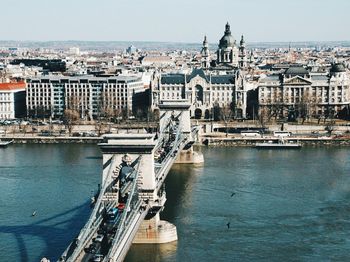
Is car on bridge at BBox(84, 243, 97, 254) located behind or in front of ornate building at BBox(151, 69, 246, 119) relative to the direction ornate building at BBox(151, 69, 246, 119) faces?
in front

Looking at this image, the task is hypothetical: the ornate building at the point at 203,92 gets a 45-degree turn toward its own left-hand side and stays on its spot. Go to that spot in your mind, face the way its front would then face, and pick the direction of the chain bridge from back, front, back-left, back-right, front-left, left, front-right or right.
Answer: front-right

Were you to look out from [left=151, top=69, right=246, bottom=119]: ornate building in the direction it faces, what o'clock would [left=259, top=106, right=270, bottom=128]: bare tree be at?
The bare tree is roughly at 10 o'clock from the ornate building.

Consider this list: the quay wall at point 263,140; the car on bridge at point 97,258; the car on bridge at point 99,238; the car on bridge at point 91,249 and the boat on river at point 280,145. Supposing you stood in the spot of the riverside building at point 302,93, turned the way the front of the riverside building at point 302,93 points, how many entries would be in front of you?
5

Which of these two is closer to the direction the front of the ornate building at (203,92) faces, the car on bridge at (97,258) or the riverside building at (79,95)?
the car on bridge

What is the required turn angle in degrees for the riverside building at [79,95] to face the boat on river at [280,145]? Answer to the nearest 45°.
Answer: approximately 45° to its left

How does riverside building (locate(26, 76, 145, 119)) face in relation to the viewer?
toward the camera

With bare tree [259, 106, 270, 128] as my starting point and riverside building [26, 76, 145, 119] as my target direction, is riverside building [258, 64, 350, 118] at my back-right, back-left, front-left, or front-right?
back-right

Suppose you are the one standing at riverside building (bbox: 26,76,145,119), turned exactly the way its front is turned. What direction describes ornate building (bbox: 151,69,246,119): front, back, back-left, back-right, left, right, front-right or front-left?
left

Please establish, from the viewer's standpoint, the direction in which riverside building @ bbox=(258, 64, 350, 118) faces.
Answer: facing the viewer

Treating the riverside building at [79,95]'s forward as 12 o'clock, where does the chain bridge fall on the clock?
The chain bridge is roughly at 12 o'clock from the riverside building.

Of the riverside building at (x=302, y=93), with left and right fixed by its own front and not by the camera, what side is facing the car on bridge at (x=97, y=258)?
front

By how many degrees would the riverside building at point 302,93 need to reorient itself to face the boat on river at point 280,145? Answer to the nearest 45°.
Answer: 0° — it already faces it

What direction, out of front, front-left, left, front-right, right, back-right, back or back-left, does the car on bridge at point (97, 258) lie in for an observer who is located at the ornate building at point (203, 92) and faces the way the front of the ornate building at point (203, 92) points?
front

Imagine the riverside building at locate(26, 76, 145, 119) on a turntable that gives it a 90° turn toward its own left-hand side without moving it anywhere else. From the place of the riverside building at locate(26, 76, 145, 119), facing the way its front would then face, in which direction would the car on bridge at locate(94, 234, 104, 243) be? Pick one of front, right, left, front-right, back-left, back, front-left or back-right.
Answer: right

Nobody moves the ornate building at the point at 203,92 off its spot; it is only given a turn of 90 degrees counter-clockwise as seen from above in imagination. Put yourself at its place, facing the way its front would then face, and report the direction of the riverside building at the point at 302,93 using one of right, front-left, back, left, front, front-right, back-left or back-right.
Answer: front
